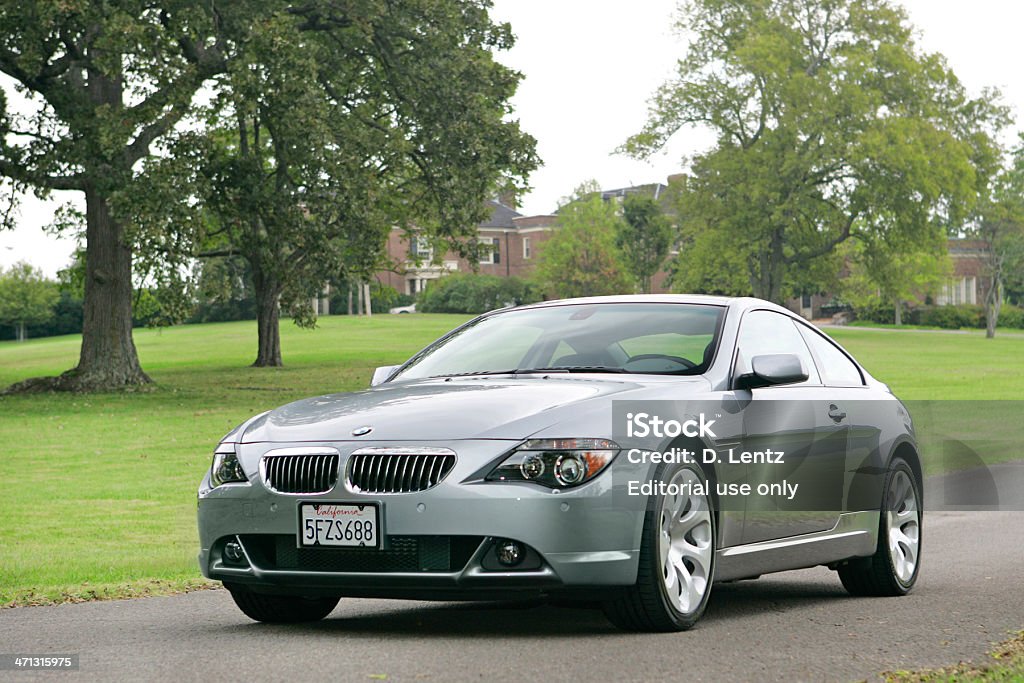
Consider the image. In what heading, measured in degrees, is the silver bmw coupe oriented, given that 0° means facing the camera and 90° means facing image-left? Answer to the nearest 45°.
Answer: approximately 45°

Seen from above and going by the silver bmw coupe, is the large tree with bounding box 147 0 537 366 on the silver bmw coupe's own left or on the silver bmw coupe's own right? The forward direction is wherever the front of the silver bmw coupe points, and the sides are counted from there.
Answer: on the silver bmw coupe's own right

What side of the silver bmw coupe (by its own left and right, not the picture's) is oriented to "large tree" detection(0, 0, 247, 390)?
right
